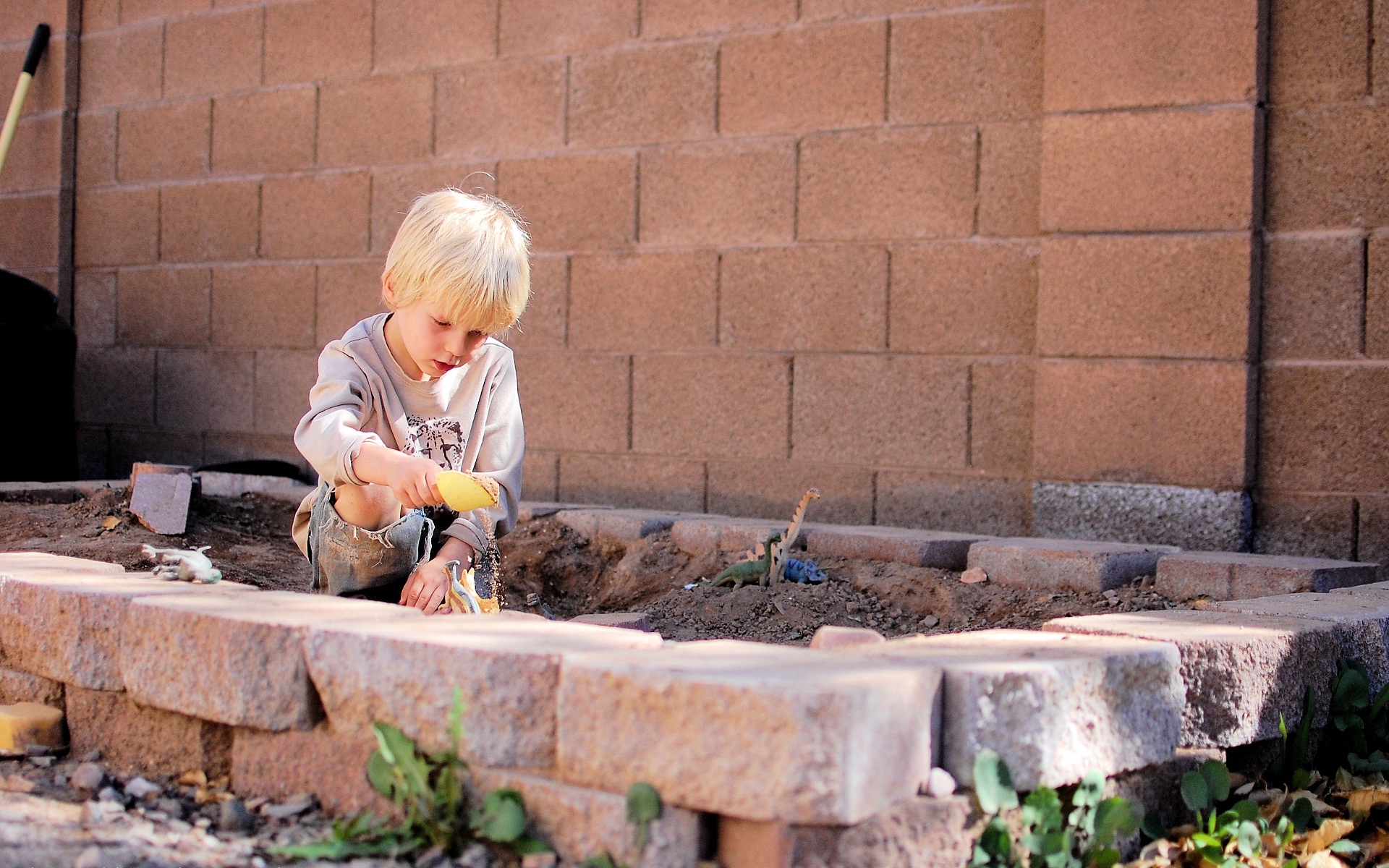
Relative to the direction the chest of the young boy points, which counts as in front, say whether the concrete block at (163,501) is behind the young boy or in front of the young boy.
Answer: behind

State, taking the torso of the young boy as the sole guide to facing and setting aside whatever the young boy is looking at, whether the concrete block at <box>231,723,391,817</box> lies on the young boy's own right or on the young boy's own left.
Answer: on the young boy's own right

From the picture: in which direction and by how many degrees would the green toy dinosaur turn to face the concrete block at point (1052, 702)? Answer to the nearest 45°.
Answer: approximately 90° to its right

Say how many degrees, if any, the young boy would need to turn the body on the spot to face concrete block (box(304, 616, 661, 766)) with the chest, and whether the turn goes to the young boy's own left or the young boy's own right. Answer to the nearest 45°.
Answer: approximately 45° to the young boy's own right

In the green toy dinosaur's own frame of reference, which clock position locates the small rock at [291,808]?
The small rock is roughly at 4 o'clock from the green toy dinosaur.

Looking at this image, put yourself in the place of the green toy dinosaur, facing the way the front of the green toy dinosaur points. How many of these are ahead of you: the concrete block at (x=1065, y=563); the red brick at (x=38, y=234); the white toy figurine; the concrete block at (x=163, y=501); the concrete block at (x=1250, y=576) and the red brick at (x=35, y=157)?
2

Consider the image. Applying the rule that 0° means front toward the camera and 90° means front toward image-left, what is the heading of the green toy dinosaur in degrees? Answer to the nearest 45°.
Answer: approximately 270°

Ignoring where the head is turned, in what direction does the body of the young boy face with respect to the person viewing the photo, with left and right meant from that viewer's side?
facing the viewer and to the right of the viewer

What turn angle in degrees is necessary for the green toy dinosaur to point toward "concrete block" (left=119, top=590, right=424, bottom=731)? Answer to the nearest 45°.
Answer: approximately 135° to its right

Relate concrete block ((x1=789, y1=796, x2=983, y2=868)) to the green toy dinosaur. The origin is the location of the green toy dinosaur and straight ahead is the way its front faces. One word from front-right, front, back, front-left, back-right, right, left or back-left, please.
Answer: right

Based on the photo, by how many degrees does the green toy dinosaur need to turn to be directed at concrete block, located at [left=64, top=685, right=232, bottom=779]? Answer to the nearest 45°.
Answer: approximately 135° to its right
